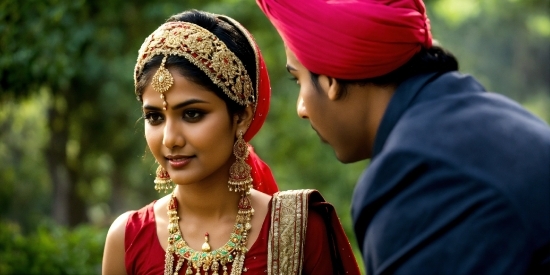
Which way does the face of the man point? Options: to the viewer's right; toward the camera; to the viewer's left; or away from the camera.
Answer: to the viewer's left

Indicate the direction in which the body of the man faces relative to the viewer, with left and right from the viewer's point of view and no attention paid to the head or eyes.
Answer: facing away from the viewer and to the left of the viewer

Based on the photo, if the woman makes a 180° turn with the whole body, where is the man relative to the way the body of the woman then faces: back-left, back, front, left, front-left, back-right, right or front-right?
right

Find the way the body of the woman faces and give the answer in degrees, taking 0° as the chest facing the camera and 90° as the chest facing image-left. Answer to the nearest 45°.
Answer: approximately 45°
